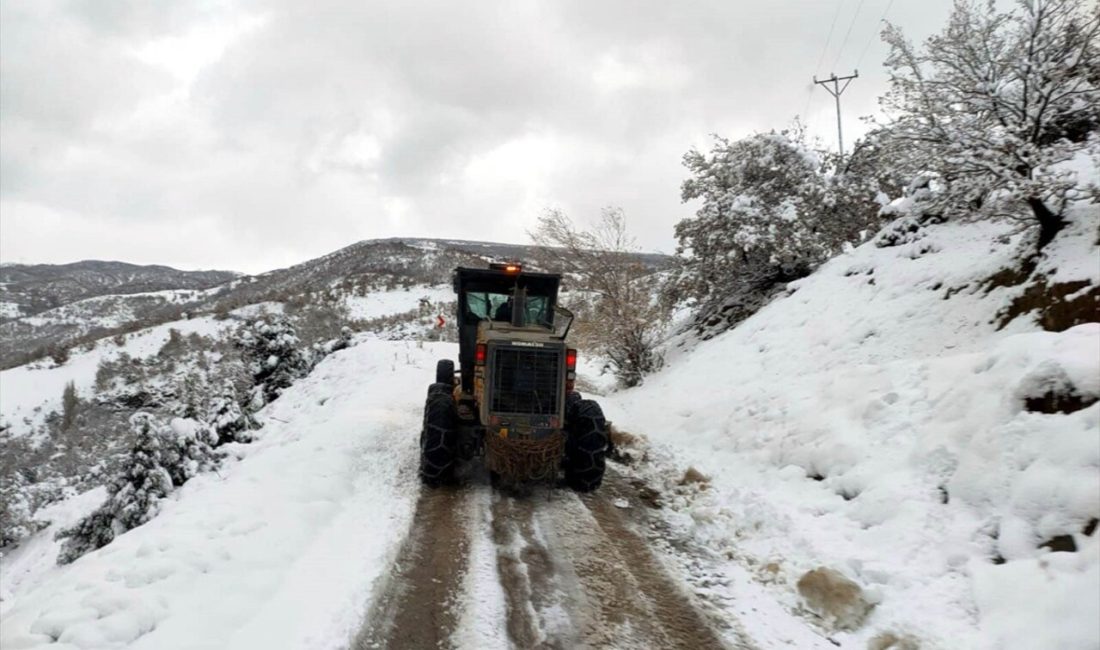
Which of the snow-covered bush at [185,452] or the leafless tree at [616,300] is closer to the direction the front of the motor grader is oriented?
the leafless tree

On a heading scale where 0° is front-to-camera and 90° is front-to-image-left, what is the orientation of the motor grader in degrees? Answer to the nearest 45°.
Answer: approximately 180°

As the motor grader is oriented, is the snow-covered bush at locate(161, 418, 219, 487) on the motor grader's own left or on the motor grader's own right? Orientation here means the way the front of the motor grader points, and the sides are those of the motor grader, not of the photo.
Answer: on the motor grader's own left
